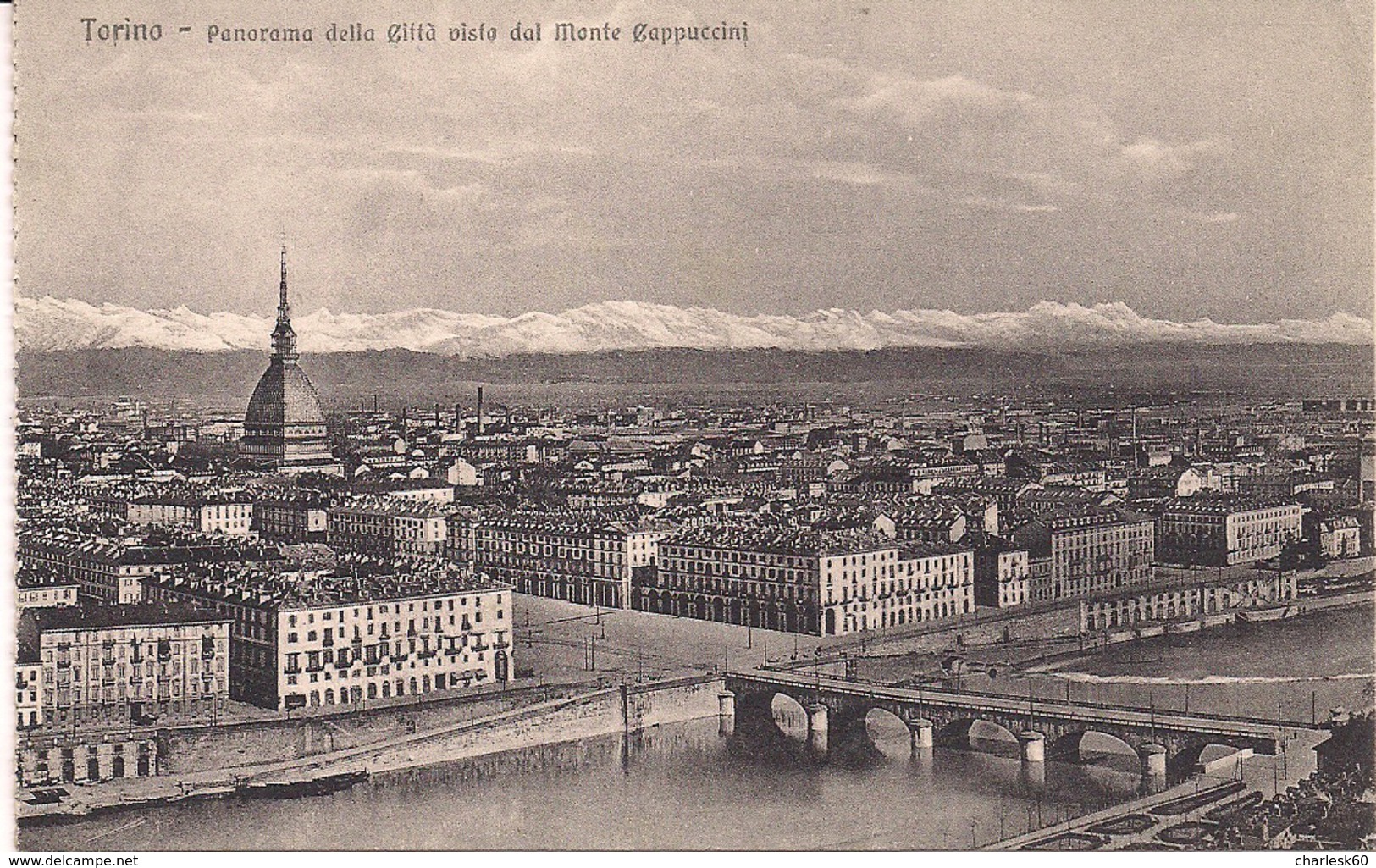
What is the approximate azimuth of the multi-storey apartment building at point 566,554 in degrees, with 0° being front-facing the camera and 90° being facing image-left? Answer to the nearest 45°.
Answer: approximately 45°

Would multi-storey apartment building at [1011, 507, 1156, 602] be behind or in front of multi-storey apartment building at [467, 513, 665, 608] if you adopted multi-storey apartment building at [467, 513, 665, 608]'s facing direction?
behind

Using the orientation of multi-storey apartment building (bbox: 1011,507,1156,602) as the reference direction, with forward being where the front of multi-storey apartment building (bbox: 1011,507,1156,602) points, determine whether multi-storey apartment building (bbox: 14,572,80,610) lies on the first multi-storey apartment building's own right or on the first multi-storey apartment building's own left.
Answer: on the first multi-storey apartment building's own right

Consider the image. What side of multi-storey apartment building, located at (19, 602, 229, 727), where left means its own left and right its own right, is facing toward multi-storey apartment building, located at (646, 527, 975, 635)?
left

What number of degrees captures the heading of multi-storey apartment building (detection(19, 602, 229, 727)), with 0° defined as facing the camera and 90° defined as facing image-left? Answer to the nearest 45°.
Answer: approximately 0°

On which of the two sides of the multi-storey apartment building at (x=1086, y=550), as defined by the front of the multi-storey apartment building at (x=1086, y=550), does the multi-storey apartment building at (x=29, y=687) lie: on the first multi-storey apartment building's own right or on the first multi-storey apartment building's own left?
on the first multi-storey apartment building's own right

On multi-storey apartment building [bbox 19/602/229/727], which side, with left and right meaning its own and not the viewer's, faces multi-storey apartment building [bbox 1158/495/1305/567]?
left
